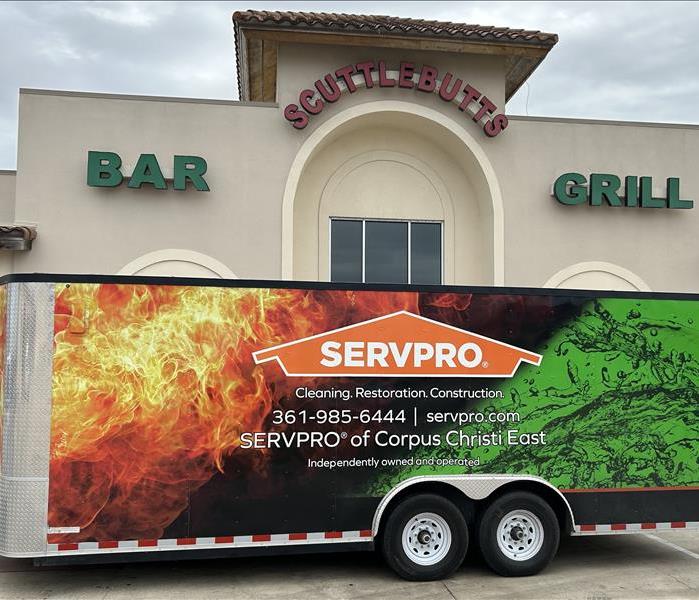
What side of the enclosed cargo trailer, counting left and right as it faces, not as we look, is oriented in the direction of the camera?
left
